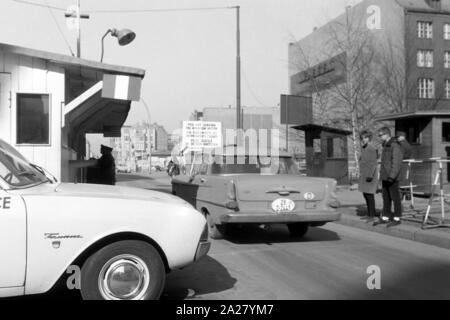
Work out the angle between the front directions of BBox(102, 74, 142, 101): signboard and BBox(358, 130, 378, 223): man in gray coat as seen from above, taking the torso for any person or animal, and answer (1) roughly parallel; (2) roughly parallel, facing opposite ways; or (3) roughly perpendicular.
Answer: roughly perpendicular

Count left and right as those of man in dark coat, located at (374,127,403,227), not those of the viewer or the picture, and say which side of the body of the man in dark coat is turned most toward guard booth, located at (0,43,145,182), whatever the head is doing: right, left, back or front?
front

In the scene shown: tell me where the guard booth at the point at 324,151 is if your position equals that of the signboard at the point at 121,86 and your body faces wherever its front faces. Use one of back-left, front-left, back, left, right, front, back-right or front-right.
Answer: back-left

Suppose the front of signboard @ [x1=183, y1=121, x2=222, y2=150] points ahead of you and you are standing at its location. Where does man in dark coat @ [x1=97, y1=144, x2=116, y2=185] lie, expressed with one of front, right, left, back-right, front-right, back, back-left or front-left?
front-right

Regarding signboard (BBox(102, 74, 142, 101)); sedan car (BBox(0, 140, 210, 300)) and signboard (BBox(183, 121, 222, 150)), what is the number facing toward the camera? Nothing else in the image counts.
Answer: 2

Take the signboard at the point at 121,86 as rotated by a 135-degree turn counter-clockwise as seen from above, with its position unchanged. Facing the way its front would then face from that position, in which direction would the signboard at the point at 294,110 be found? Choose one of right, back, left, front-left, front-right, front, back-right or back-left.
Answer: front

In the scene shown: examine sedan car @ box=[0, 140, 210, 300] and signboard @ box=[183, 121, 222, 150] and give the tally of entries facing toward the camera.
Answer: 1

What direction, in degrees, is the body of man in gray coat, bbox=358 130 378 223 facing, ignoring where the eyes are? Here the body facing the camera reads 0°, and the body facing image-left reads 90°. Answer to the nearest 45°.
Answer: approximately 45°

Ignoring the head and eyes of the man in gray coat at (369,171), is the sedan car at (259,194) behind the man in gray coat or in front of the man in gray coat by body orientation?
in front

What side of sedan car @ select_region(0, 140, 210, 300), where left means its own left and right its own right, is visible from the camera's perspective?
right

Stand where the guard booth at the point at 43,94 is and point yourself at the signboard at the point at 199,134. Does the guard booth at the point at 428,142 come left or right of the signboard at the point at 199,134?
right

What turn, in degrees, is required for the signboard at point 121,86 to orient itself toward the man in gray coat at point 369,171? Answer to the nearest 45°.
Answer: approximately 90° to its left

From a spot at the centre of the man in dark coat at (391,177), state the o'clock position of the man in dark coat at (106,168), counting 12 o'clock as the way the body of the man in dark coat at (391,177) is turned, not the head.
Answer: the man in dark coat at (106,168) is roughly at 2 o'clock from the man in dark coat at (391,177).

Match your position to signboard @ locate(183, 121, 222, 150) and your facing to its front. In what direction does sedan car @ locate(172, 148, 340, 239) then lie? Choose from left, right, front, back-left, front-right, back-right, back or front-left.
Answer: front

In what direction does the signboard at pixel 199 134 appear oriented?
toward the camera
